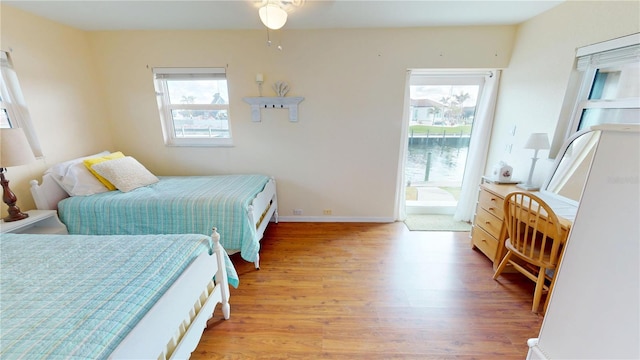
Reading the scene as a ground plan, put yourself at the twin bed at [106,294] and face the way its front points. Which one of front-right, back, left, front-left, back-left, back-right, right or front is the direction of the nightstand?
back-left

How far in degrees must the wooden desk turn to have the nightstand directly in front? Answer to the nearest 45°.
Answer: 0° — it already faces it

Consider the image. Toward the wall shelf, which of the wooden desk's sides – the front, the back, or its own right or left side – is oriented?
front

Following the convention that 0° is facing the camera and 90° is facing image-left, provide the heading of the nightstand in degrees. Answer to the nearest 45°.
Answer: approximately 315°

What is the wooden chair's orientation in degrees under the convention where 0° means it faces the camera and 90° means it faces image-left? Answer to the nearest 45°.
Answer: approximately 225°

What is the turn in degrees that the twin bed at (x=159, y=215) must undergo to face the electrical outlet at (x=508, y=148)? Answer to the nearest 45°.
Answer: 0° — it already faces it

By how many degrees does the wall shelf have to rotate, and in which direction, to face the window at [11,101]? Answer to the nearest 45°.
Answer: approximately 90° to its right

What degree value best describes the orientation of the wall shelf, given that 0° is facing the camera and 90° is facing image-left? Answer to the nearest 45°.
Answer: approximately 0°

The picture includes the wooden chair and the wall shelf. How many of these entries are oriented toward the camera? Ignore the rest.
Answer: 1

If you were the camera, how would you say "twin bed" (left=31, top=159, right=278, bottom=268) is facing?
facing the viewer and to the right of the viewer

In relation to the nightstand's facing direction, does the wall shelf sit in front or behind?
in front

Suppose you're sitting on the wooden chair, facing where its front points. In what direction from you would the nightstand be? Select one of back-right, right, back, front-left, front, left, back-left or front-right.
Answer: back

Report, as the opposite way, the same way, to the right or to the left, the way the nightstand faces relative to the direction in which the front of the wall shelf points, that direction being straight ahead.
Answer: to the left

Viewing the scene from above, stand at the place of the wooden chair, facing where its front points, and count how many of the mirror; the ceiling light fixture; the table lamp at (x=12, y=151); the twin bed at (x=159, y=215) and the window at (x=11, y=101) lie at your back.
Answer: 4

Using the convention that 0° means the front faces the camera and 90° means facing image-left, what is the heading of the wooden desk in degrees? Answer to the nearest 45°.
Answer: approximately 45°

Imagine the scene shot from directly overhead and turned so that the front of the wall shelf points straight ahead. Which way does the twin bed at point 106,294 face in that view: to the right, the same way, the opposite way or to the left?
to the left

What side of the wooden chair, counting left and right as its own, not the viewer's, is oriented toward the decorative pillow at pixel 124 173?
back
